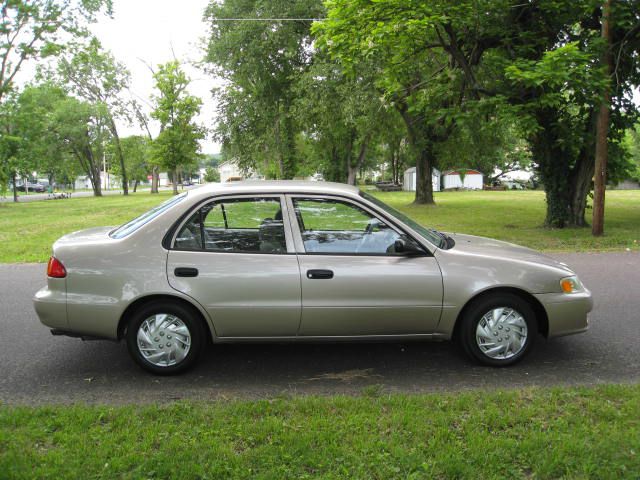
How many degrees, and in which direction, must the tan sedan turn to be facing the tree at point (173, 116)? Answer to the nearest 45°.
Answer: approximately 90° to its left

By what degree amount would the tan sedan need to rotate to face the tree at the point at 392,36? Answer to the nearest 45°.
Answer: approximately 90° to its left

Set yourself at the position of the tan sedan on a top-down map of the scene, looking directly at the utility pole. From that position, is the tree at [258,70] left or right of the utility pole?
left

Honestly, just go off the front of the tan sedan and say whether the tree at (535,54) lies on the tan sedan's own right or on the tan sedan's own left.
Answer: on the tan sedan's own left

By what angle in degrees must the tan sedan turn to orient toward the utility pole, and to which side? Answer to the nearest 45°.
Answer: approximately 45° to its left

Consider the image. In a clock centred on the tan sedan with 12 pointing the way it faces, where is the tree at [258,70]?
The tree is roughly at 9 o'clock from the tan sedan.

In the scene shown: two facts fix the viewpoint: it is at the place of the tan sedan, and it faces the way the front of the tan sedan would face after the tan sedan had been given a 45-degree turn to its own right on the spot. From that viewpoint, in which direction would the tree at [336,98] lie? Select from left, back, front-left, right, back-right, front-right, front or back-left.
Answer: back-left

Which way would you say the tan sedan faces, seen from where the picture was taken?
facing to the right of the viewer

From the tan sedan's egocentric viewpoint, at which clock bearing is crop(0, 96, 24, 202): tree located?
The tree is roughly at 8 o'clock from the tan sedan.
